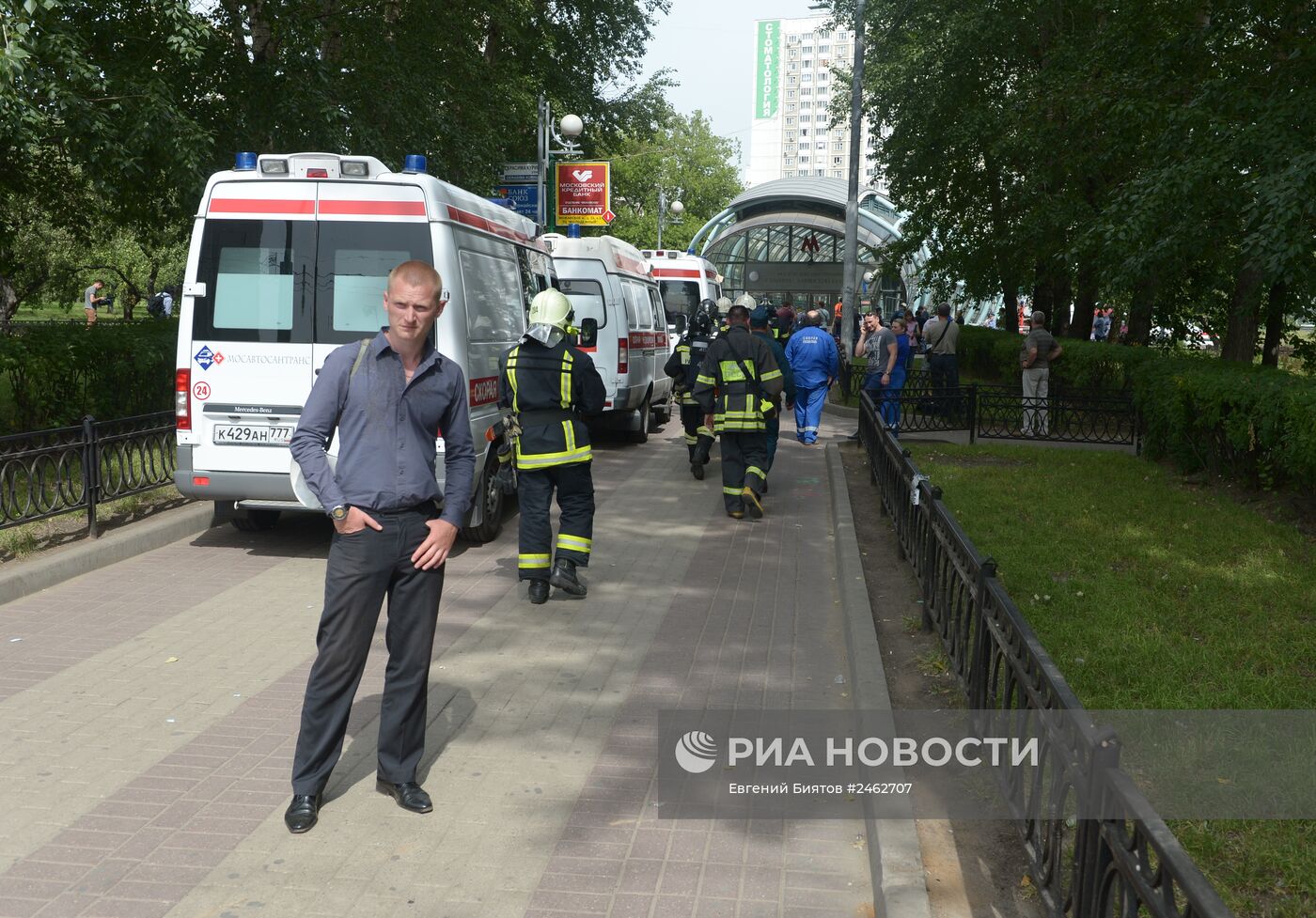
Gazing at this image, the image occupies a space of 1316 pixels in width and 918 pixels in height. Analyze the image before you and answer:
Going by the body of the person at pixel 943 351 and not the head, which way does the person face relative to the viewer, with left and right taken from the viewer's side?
facing away from the viewer

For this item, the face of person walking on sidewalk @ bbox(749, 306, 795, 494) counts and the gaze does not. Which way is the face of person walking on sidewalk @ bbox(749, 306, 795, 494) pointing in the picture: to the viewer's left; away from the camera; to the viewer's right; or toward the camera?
away from the camera

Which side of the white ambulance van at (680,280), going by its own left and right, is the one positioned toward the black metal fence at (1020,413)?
right

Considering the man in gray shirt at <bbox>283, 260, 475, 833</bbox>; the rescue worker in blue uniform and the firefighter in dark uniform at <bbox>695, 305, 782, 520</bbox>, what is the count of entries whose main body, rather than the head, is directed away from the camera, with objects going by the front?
2

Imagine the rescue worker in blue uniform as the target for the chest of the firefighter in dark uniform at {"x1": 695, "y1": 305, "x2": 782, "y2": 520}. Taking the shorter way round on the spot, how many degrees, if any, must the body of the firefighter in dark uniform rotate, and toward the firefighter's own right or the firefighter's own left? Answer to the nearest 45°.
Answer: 0° — they already face them

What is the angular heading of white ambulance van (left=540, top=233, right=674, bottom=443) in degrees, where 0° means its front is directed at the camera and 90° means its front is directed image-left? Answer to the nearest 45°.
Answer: approximately 225°

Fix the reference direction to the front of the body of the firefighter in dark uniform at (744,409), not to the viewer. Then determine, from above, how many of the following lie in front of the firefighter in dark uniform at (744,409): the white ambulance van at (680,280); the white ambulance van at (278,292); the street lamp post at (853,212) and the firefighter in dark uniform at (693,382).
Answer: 3

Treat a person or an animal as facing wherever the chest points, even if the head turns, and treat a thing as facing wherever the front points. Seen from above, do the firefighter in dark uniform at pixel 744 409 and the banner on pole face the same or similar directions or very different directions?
very different directions

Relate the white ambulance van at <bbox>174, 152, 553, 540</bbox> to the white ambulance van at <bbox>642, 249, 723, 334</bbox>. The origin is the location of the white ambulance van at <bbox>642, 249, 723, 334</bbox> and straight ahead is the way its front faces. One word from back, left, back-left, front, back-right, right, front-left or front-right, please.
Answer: back-right
